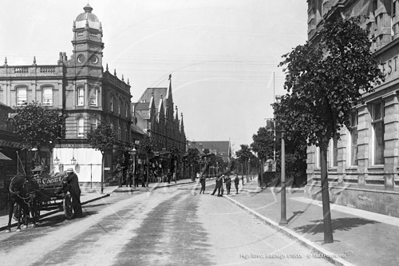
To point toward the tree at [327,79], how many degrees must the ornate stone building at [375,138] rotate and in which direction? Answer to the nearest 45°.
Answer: approximately 45° to its left

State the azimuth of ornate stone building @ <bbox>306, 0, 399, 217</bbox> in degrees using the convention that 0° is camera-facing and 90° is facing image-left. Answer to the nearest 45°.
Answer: approximately 45°

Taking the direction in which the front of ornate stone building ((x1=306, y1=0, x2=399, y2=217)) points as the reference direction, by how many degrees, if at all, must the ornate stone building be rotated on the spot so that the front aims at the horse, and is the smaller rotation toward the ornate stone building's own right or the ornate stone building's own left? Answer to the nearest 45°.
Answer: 0° — it already faces it
